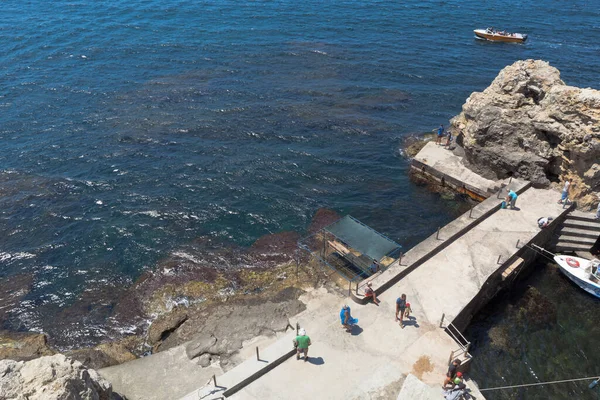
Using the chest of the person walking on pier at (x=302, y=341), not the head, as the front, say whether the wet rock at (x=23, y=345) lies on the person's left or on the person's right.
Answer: on the person's left

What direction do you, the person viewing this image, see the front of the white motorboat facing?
facing away from the viewer and to the left of the viewer

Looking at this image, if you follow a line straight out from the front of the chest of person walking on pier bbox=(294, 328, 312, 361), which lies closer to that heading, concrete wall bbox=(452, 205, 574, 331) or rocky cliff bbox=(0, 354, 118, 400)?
the concrete wall

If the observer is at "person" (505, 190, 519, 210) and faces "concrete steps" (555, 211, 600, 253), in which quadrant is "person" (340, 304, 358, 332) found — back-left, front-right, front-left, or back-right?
back-right

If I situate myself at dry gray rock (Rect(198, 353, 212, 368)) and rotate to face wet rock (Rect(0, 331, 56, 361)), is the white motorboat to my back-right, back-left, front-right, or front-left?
back-right

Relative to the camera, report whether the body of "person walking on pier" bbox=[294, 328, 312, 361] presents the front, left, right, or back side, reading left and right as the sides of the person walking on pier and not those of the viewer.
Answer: back

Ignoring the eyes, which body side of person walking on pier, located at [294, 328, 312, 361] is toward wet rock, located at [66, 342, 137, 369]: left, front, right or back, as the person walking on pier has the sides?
left
